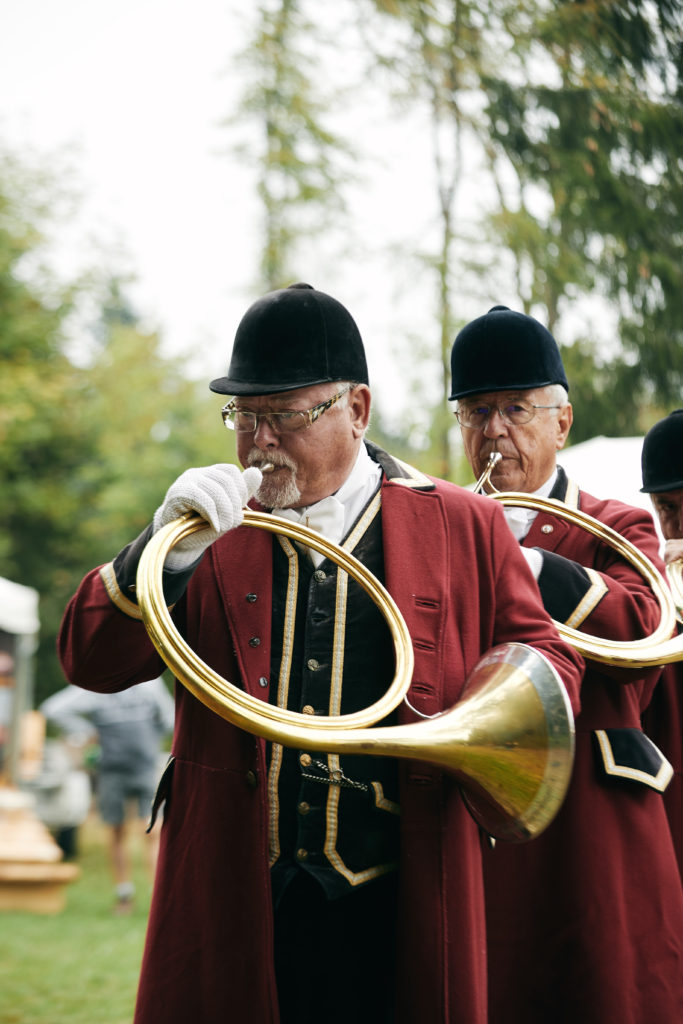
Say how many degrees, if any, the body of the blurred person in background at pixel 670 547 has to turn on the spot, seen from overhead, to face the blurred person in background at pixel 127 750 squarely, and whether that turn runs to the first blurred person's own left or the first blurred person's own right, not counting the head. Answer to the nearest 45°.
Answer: approximately 90° to the first blurred person's own right

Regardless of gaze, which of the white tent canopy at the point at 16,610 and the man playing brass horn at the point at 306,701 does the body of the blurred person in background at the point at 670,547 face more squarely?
the man playing brass horn

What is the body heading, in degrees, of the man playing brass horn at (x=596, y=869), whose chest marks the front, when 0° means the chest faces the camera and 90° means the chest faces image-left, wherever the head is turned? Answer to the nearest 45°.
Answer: approximately 45°

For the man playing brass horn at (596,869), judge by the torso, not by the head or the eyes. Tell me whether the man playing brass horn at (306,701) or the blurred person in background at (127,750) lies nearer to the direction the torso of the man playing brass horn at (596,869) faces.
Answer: the man playing brass horn

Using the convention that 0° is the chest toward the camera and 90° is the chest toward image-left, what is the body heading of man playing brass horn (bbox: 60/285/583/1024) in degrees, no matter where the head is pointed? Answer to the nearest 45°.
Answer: approximately 45°

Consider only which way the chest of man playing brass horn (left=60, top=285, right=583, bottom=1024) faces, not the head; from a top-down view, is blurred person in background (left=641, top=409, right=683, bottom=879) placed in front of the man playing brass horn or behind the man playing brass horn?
behind

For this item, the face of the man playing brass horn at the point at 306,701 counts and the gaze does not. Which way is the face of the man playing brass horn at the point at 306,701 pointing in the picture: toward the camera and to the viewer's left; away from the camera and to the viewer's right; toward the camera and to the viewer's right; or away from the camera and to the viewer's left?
toward the camera and to the viewer's left

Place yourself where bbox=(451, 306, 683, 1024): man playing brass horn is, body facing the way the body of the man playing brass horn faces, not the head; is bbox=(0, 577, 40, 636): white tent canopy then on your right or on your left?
on your right

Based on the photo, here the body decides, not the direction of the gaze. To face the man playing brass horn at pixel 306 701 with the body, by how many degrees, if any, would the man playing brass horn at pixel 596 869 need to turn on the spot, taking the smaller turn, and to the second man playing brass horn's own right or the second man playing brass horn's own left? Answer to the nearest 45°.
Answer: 0° — they already face them

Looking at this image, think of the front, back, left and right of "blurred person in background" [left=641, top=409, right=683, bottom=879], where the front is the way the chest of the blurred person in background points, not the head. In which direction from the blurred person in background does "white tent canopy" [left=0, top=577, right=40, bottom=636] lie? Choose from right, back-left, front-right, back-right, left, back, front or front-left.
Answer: right

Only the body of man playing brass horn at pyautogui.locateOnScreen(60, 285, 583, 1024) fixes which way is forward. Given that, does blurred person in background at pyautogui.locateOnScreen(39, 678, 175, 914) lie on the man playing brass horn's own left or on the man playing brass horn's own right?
on the man playing brass horn's own right

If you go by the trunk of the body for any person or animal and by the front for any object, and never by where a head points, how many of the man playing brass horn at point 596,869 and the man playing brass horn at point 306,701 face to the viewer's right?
0
